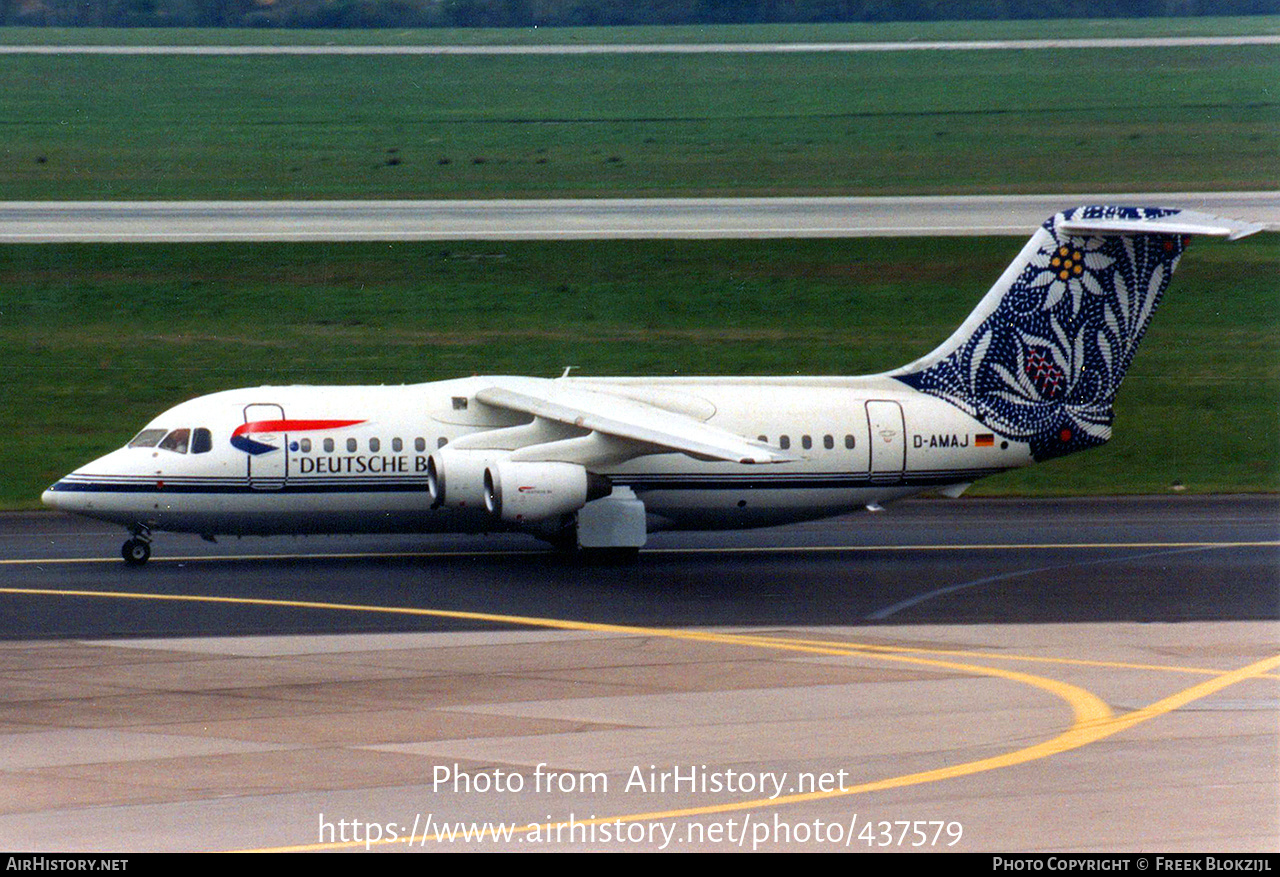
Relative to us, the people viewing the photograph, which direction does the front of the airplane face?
facing to the left of the viewer
